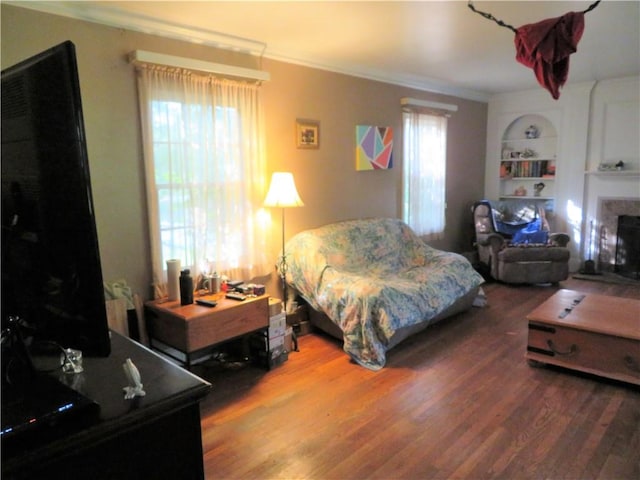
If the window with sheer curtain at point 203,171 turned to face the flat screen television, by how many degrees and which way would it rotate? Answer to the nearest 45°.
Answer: approximately 45° to its right

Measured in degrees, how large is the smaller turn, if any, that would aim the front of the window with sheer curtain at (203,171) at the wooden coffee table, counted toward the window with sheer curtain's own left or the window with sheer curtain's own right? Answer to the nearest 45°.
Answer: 0° — it already faces it

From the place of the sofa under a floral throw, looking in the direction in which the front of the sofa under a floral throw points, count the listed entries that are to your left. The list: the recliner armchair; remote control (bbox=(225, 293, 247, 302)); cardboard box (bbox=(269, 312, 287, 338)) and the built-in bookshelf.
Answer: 2

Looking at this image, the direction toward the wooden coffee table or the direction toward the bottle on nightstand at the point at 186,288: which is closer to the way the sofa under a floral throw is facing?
the wooden coffee table

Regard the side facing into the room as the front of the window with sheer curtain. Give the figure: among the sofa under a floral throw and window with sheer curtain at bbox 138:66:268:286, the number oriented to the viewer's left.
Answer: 0

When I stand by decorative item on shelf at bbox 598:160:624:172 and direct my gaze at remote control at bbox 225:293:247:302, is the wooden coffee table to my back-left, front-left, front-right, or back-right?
front-left

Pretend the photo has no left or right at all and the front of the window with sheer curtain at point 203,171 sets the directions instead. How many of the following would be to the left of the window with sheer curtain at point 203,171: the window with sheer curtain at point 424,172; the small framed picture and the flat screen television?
2

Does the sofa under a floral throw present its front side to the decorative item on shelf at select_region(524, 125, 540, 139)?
no

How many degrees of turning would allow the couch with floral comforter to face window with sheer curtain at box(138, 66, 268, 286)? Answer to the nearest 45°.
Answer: approximately 90° to its right

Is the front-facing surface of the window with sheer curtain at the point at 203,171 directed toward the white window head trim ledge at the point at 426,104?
no

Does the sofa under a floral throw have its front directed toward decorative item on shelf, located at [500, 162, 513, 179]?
no

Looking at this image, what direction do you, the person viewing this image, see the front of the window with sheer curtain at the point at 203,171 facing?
facing the viewer and to the right of the viewer
